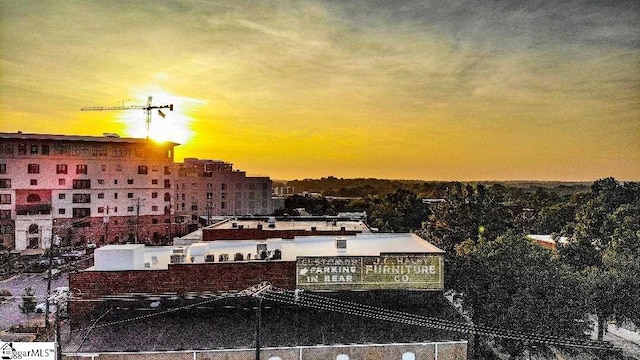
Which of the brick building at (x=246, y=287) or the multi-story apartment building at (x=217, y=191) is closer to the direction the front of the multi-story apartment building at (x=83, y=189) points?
the brick building

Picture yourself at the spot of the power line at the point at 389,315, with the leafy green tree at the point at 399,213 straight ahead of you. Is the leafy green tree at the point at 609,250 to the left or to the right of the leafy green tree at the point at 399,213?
right

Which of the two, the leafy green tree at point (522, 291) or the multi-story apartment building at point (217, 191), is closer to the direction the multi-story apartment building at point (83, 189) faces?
the leafy green tree

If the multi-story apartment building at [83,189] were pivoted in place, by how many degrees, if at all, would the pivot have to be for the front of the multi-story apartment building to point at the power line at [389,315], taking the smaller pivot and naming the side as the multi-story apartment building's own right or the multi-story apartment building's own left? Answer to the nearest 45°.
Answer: approximately 45° to the multi-story apartment building's own left

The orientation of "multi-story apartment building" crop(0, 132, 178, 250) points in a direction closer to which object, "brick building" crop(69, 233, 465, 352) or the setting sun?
the brick building

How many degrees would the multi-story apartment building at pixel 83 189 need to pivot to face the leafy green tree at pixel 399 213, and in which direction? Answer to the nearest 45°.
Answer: approximately 90° to its left

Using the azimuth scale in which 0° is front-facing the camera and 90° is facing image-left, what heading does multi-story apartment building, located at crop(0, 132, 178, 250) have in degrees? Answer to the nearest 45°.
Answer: approximately 0°

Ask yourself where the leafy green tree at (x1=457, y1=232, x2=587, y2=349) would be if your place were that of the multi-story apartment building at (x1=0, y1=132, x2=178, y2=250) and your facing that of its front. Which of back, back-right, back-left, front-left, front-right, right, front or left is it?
front-left

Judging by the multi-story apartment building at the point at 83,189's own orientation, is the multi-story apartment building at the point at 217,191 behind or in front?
behind

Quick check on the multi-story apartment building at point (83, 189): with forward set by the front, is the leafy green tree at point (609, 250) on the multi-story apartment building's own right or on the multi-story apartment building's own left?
on the multi-story apartment building's own left

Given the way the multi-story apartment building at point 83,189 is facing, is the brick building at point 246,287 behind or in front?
in front

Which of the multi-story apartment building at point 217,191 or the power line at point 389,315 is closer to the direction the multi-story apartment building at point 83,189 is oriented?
the power line

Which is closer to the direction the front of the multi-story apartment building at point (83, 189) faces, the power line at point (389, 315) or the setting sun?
the power line

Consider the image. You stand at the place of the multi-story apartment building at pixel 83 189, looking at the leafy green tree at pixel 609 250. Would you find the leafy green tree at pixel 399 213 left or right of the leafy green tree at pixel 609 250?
left
